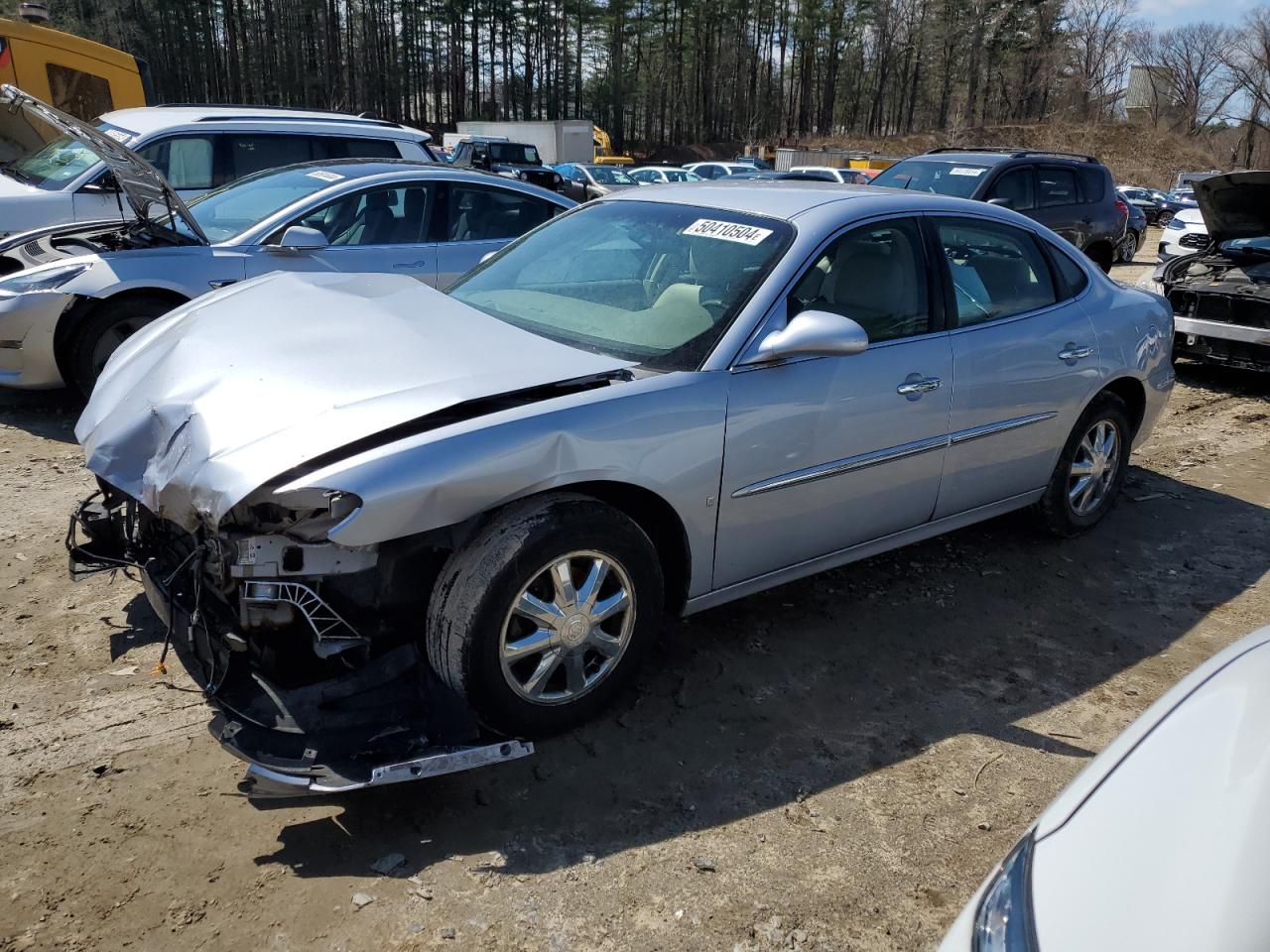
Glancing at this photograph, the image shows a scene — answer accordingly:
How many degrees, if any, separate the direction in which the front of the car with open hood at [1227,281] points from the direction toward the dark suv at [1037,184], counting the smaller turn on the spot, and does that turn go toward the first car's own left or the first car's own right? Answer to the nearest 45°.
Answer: approximately 90° to the first car's own right

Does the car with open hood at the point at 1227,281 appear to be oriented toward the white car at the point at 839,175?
no

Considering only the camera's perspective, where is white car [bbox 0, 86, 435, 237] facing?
facing the viewer and to the left of the viewer

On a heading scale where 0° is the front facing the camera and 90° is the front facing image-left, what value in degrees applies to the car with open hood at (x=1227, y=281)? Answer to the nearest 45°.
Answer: approximately 45°

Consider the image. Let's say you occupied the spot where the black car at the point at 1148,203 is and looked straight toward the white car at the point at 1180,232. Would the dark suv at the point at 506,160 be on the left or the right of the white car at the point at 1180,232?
right

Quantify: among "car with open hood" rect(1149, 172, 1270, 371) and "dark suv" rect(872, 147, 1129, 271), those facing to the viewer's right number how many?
0

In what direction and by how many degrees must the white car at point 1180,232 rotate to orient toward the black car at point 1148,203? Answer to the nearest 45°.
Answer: approximately 135° to its right

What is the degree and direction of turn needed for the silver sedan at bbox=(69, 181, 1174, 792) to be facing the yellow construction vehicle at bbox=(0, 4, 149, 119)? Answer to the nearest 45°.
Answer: approximately 90° to its right

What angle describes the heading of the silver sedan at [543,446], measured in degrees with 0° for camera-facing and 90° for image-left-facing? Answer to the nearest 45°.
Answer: approximately 45°

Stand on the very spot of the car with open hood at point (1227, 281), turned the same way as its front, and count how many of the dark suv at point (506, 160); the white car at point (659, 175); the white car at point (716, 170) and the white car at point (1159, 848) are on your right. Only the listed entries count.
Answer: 3
